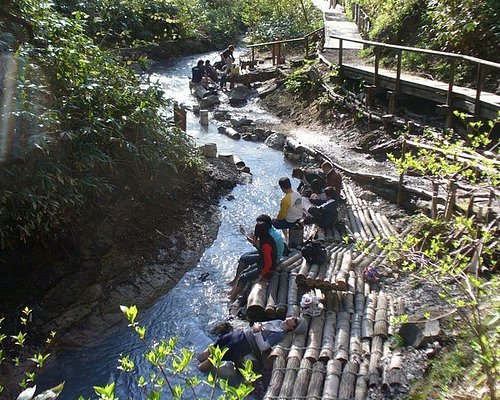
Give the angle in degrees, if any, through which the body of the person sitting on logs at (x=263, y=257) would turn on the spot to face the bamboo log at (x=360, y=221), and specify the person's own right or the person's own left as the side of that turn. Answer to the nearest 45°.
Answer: approximately 135° to the person's own right

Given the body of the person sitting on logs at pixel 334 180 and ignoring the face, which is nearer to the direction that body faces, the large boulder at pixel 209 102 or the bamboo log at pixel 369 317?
the large boulder

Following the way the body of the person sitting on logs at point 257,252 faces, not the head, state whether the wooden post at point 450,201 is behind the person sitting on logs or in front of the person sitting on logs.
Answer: behind

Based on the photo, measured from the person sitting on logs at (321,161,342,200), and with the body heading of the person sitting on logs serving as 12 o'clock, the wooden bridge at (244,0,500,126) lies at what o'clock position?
The wooden bridge is roughly at 4 o'clock from the person sitting on logs.

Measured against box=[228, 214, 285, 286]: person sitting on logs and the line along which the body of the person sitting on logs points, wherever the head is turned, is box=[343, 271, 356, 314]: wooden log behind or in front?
behind

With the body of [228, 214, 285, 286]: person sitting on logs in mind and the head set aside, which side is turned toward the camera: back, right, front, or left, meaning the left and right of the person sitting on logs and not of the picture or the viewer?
left

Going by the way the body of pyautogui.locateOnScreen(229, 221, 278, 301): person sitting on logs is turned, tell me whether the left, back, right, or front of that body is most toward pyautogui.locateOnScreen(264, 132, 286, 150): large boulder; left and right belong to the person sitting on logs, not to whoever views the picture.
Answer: right

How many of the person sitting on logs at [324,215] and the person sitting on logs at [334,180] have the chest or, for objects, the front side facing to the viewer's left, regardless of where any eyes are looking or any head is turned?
2

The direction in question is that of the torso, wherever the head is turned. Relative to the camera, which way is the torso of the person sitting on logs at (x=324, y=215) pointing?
to the viewer's left

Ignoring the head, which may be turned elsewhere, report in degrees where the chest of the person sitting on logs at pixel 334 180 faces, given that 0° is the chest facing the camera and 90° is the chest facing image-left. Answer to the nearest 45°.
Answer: approximately 90°

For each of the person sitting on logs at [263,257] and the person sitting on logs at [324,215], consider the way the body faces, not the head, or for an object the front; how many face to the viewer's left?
2

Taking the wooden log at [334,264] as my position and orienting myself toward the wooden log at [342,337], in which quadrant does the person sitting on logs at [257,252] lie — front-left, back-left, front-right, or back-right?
back-right

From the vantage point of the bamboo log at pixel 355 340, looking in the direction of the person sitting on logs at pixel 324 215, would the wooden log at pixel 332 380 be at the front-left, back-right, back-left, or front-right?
back-left

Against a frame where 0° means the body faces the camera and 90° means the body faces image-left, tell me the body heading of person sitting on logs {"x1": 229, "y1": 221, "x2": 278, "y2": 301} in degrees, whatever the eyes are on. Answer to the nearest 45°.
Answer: approximately 90°

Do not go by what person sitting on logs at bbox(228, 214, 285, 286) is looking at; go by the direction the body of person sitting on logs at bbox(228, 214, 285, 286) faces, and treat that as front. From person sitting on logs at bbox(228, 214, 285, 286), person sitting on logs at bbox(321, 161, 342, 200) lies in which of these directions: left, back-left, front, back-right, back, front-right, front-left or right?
back-right
